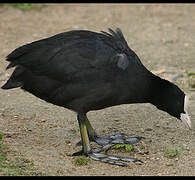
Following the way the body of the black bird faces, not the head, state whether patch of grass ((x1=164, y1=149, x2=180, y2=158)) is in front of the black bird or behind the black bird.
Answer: in front

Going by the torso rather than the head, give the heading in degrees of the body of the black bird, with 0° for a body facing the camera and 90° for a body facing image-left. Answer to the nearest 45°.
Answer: approximately 270°

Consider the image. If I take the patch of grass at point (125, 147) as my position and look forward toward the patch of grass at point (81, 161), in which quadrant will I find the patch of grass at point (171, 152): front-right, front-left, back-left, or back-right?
back-left
